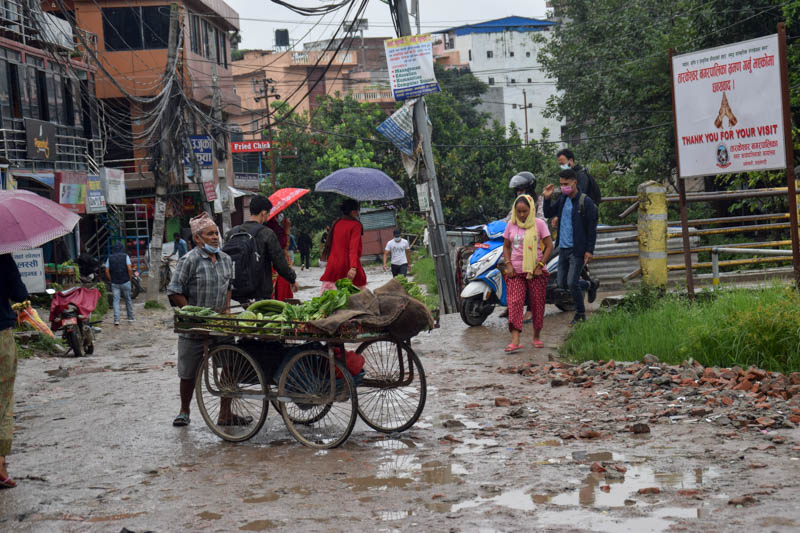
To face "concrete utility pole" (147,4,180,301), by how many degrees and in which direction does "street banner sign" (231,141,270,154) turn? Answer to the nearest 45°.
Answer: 0° — it already faces it

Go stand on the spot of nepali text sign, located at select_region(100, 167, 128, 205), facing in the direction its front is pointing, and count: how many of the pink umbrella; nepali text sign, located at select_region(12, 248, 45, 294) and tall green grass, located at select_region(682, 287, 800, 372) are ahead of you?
3

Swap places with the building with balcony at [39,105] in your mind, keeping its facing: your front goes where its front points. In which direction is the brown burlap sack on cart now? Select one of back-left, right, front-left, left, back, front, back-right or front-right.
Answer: front-right

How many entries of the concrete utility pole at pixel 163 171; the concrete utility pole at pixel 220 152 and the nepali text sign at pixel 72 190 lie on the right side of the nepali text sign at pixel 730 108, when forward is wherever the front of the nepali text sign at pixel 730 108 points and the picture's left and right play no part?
3

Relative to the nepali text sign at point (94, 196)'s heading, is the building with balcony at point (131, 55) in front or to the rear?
to the rear

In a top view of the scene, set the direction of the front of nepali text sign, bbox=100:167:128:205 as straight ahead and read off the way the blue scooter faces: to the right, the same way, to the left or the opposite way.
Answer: to the right

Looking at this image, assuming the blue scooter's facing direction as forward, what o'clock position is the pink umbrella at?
The pink umbrella is roughly at 11 o'clock from the blue scooter.

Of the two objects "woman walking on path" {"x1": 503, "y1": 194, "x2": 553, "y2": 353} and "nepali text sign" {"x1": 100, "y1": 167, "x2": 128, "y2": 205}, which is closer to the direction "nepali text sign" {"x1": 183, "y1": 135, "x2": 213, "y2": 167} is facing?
the woman walking on path

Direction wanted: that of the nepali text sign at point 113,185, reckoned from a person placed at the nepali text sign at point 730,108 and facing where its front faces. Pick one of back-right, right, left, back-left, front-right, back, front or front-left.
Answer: right

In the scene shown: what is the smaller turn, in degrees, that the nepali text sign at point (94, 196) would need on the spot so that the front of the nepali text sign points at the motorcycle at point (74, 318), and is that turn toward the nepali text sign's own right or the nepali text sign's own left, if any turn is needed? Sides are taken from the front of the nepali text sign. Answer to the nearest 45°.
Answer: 0° — it already faces it

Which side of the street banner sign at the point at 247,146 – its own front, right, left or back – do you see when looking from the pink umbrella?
front

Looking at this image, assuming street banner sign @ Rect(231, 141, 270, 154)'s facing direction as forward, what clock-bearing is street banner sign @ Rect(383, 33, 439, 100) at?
street banner sign @ Rect(383, 33, 439, 100) is roughly at 12 o'clock from street banner sign @ Rect(231, 141, 270, 154).
